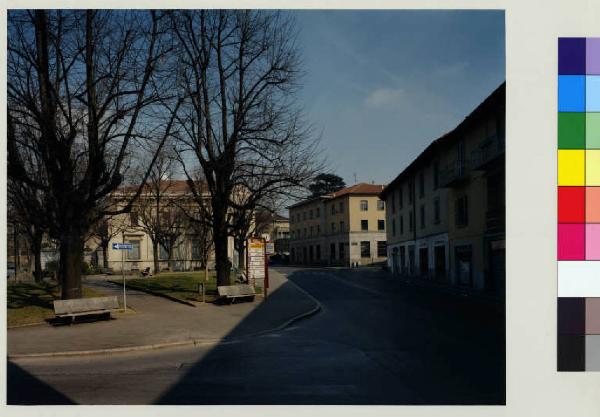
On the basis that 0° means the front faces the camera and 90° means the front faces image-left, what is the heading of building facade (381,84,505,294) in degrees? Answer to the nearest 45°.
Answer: approximately 45°

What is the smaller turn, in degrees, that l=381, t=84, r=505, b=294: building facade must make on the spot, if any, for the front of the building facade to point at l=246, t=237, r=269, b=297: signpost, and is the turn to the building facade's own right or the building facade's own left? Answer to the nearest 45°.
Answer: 0° — it already faces it
